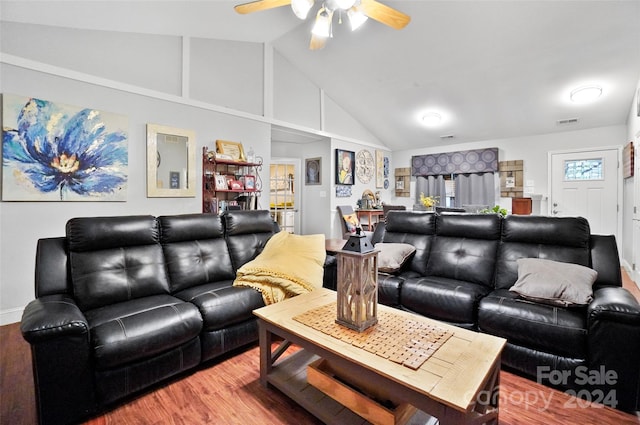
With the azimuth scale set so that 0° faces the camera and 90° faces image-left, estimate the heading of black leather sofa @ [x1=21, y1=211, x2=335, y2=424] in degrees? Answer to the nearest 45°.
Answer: approximately 315°

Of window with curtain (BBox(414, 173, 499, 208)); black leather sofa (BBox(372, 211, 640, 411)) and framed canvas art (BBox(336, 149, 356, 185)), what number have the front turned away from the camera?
0

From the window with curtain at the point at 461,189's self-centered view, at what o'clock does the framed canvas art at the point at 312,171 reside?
The framed canvas art is roughly at 2 o'clock from the window with curtain.

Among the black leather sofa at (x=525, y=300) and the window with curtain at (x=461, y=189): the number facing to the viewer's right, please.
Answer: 0

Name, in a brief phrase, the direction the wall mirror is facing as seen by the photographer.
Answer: facing the viewer and to the right of the viewer

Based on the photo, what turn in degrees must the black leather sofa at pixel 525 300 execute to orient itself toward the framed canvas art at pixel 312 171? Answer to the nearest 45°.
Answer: approximately 90° to its right

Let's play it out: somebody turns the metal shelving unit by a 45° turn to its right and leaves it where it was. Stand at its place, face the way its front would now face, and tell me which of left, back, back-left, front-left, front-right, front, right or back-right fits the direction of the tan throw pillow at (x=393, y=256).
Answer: front-left

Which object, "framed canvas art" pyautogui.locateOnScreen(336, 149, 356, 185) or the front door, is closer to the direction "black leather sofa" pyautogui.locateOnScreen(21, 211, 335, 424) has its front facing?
the front door

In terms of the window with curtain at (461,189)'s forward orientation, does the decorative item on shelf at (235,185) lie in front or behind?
in front

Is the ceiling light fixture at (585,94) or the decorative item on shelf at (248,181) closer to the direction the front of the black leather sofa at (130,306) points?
the ceiling light fixture

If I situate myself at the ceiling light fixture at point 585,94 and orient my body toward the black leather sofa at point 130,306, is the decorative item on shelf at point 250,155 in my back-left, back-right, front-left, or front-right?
front-right

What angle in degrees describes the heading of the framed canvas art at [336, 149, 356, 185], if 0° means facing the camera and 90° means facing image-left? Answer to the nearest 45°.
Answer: approximately 315°

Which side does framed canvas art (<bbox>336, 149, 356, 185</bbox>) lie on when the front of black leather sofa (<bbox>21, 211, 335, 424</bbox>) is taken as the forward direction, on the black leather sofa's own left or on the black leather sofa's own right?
on the black leather sofa's own left

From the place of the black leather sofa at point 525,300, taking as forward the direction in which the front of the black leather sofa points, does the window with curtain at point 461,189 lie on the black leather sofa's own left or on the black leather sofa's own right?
on the black leather sofa's own right

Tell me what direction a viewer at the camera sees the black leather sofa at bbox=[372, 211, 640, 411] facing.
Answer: facing the viewer and to the left of the viewer

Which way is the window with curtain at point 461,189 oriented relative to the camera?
toward the camera

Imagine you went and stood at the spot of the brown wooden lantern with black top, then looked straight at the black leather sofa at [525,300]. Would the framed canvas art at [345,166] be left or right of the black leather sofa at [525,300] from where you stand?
left

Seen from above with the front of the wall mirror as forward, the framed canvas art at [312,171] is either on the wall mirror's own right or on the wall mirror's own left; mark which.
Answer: on the wall mirror's own left

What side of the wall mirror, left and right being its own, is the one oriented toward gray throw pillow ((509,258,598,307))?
front
